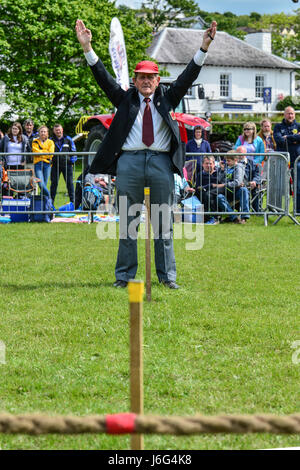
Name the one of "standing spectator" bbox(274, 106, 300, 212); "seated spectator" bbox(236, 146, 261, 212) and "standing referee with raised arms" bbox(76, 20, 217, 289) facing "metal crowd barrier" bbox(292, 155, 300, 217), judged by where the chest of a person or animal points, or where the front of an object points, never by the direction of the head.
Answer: "standing spectator" bbox(274, 106, 300, 212)

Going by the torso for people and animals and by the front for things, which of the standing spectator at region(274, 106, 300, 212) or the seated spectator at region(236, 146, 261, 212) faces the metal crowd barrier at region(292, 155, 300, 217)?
the standing spectator

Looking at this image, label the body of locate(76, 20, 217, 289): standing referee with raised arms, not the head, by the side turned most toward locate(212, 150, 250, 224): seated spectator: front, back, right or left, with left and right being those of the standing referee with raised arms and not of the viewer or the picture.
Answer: back

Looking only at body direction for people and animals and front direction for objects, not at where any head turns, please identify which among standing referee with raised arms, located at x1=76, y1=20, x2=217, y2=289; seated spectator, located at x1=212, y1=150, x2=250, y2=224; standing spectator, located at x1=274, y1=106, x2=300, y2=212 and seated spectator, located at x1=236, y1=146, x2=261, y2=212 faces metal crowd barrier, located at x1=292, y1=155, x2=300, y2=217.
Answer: standing spectator, located at x1=274, y1=106, x2=300, y2=212

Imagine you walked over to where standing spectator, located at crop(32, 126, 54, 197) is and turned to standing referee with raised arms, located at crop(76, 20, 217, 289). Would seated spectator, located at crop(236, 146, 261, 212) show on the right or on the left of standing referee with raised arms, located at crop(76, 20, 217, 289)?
left

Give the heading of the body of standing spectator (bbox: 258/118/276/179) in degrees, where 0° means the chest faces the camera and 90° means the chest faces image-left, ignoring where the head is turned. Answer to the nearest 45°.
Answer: approximately 0°

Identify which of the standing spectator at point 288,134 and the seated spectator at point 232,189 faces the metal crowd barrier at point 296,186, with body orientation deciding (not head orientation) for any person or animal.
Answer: the standing spectator

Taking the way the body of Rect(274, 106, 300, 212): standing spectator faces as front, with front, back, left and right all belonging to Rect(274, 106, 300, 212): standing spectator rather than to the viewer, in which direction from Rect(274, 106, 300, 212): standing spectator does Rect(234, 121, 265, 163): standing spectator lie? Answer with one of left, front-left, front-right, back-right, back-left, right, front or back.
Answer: front-right

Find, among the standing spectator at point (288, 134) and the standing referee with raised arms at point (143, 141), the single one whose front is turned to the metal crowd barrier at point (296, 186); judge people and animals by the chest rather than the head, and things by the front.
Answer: the standing spectator at point (288, 134)

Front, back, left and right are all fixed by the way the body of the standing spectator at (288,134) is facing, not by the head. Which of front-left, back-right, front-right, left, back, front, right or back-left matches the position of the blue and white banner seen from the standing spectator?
right

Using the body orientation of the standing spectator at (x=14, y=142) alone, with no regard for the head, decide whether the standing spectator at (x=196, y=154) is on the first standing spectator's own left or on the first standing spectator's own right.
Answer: on the first standing spectator's own left

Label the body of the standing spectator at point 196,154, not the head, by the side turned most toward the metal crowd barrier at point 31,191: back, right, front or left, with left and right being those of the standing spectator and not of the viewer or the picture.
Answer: right

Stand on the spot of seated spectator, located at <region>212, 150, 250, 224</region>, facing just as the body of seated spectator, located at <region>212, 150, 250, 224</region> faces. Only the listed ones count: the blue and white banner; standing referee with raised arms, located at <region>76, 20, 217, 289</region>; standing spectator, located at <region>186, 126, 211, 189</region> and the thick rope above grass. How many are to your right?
2

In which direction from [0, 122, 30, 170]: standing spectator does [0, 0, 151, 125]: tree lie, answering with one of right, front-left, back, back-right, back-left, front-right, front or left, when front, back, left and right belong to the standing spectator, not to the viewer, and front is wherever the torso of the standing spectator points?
back
